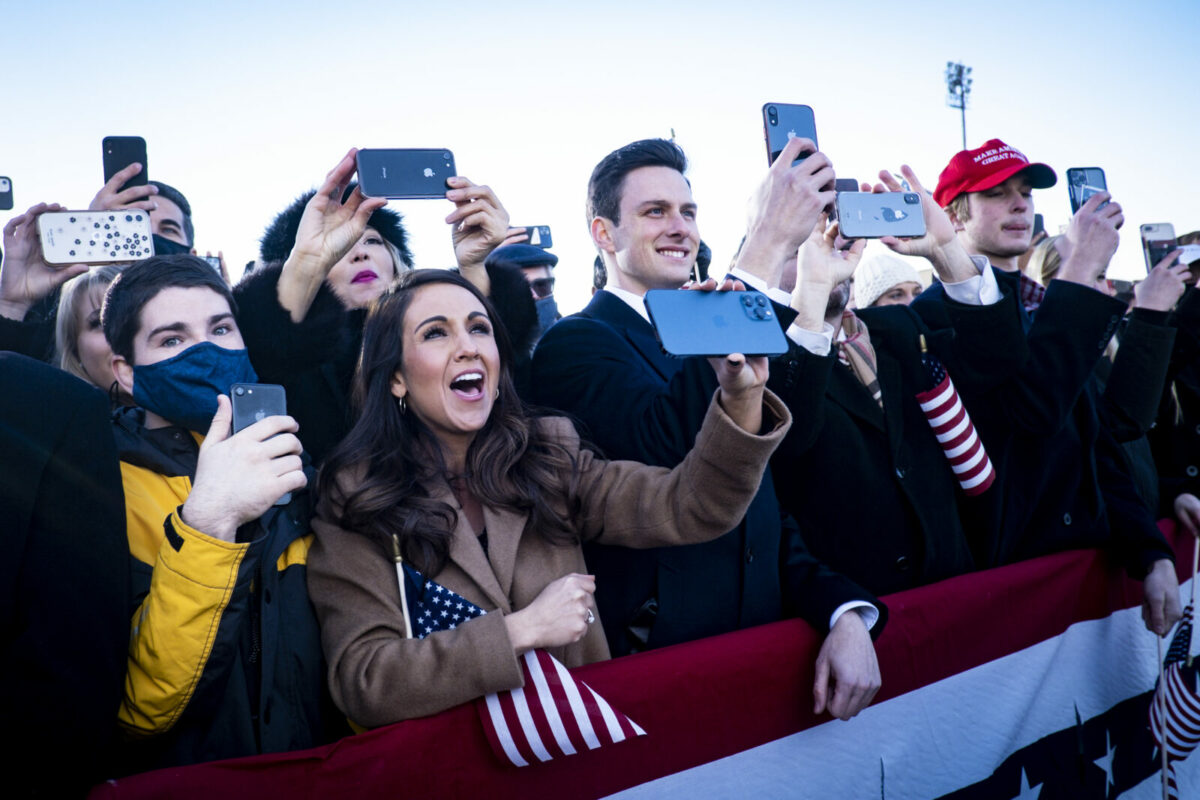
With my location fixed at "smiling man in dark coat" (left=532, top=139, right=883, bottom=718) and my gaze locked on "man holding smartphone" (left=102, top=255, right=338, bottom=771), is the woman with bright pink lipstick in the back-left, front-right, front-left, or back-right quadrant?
front-right

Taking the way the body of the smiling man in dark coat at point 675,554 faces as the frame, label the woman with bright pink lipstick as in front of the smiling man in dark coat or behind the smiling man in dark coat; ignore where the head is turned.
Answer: behind

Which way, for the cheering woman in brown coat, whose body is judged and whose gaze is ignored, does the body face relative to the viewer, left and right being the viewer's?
facing the viewer and to the right of the viewer

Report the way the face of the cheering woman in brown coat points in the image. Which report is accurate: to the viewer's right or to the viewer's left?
to the viewer's right

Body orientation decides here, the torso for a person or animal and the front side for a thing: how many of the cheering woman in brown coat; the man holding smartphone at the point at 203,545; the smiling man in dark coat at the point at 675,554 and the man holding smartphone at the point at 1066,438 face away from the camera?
0

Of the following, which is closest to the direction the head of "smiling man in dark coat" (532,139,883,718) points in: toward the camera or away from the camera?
toward the camera

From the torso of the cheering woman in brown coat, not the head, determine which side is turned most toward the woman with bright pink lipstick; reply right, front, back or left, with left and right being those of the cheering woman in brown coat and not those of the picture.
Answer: back

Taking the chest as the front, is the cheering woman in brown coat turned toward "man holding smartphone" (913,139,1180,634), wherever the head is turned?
no

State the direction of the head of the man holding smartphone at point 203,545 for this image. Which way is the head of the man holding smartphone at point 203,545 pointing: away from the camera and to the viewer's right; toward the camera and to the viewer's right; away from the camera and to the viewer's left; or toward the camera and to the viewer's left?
toward the camera and to the viewer's right

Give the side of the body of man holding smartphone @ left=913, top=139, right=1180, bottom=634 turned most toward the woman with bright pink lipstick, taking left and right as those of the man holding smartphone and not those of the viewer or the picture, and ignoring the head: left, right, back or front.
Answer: right

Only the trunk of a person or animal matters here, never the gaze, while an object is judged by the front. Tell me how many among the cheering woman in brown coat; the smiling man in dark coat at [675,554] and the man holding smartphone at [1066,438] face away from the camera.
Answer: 0
